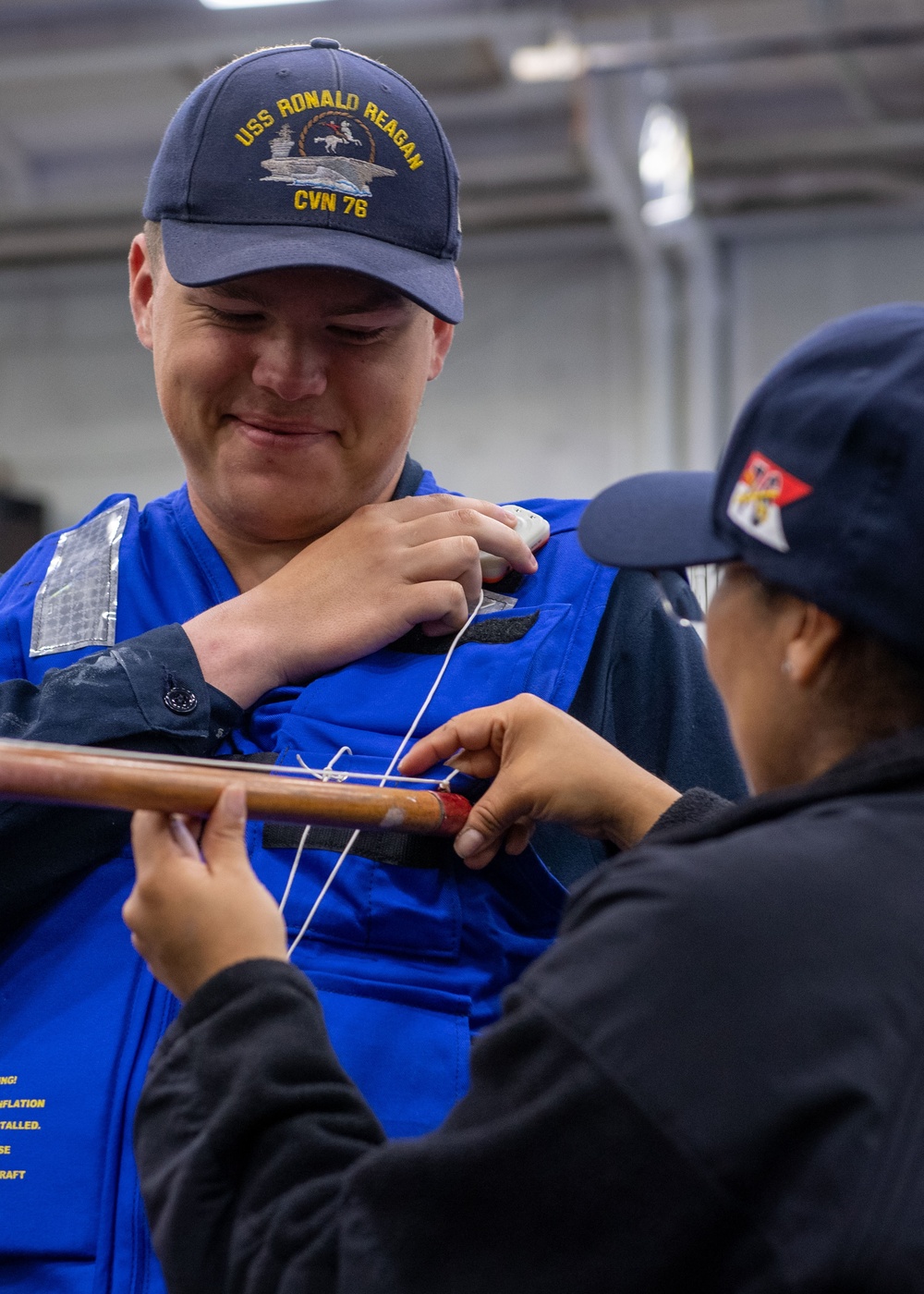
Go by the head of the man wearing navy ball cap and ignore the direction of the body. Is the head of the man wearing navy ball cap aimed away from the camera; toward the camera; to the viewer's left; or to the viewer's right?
toward the camera

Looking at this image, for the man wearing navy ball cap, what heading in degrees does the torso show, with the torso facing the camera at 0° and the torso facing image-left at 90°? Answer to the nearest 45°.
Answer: approximately 0°
